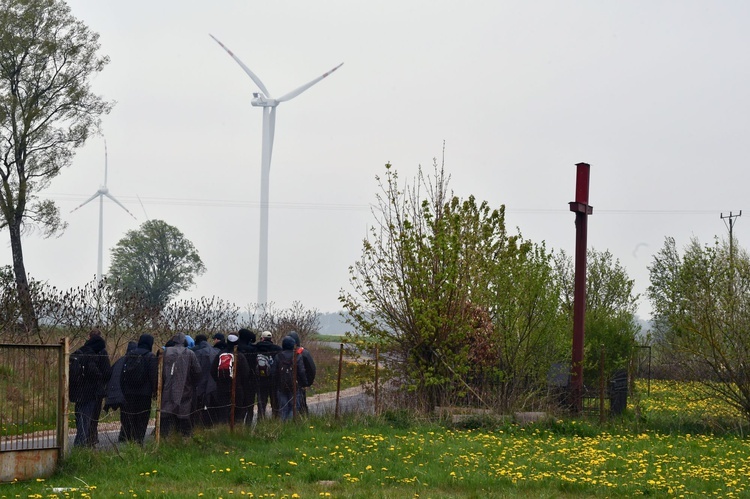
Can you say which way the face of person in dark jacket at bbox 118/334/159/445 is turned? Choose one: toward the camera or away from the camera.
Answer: away from the camera

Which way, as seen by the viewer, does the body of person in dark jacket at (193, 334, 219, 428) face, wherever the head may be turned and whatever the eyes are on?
away from the camera

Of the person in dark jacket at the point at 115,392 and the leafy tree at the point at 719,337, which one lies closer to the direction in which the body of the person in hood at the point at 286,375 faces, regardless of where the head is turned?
the leafy tree

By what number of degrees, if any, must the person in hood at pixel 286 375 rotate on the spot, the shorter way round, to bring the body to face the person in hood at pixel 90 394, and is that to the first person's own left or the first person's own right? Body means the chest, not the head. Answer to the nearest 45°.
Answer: approximately 135° to the first person's own left

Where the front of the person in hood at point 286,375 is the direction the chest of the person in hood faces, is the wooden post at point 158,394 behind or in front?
behind

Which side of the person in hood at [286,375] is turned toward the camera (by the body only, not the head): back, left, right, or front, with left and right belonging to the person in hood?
back

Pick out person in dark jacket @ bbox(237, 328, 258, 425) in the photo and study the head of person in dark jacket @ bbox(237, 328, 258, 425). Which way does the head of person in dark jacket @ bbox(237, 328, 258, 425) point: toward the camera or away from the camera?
away from the camera

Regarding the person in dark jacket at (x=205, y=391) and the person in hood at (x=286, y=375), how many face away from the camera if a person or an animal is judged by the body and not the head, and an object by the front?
2

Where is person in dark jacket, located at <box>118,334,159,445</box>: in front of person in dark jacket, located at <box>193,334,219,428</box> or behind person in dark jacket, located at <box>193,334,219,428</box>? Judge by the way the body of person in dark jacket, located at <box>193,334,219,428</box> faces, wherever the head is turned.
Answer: behind

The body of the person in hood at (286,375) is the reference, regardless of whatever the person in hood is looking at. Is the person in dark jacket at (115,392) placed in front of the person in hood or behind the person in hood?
behind

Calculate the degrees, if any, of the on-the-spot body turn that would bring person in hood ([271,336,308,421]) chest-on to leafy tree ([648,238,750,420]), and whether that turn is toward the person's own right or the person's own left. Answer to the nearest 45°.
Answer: approximately 90° to the person's own right

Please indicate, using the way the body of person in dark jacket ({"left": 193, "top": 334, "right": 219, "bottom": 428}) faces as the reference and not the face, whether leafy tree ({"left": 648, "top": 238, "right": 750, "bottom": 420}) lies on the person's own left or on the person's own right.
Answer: on the person's own right
